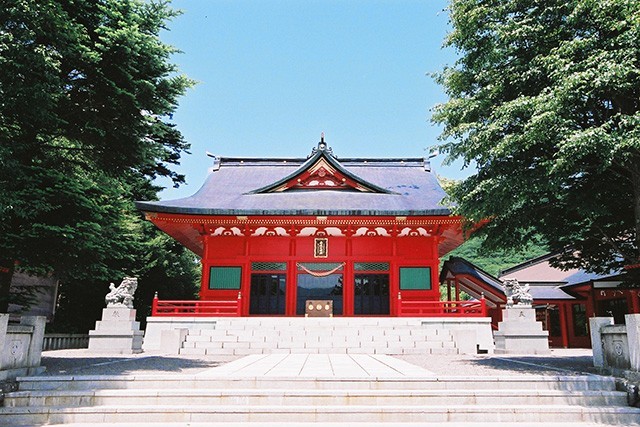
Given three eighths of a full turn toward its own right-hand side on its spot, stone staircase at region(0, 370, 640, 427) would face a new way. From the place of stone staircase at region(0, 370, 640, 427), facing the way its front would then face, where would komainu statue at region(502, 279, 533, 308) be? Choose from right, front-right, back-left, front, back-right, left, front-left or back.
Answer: right

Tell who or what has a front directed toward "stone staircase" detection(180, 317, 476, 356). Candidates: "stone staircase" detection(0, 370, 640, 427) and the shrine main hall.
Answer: the shrine main hall

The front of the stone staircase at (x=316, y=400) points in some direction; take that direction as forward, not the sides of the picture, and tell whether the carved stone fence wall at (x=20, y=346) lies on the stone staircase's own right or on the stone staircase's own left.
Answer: on the stone staircase's own right

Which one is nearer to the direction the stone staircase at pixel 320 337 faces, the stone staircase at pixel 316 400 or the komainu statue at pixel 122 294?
the stone staircase

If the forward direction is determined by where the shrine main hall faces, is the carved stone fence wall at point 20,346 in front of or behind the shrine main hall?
in front

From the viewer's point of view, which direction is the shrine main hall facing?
toward the camera

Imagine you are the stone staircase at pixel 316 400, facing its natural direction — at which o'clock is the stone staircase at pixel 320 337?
the stone staircase at pixel 320 337 is roughly at 6 o'clock from the stone staircase at pixel 316 400.

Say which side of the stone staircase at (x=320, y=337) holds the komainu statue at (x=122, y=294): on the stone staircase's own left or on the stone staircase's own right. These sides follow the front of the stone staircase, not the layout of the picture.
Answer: on the stone staircase's own right

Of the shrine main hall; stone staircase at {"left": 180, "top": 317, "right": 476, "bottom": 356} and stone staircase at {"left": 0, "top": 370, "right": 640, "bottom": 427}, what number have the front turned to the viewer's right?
0

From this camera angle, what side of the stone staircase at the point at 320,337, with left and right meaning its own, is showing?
front

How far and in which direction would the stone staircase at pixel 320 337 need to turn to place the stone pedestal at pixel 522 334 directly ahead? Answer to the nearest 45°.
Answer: approximately 90° to its left
